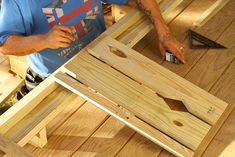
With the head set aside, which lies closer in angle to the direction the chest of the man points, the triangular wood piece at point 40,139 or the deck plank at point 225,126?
the deck plank

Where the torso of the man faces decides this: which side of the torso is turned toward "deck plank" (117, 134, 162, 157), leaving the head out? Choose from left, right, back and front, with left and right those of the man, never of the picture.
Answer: front

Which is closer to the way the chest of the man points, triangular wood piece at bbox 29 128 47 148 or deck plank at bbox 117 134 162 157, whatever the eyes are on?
the deck plank

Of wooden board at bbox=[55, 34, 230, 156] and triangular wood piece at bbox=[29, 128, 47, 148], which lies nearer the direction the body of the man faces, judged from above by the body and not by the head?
the wooden board

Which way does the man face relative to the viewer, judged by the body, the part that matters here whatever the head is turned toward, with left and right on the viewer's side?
facing the viewer and to the right of the viewer

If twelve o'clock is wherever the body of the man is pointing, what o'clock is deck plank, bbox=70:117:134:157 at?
The deck plank is roughly at 1 o'clock from the man.

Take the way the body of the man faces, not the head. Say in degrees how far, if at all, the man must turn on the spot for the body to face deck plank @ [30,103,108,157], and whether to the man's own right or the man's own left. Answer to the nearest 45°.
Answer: approximately 45° to the man's own right

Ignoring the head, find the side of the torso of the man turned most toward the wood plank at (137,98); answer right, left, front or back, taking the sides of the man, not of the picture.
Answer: front

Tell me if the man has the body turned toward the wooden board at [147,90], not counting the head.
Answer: yes

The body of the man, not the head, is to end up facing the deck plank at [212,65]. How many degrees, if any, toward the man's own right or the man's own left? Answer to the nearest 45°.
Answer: approximately 45° to the man's own left
